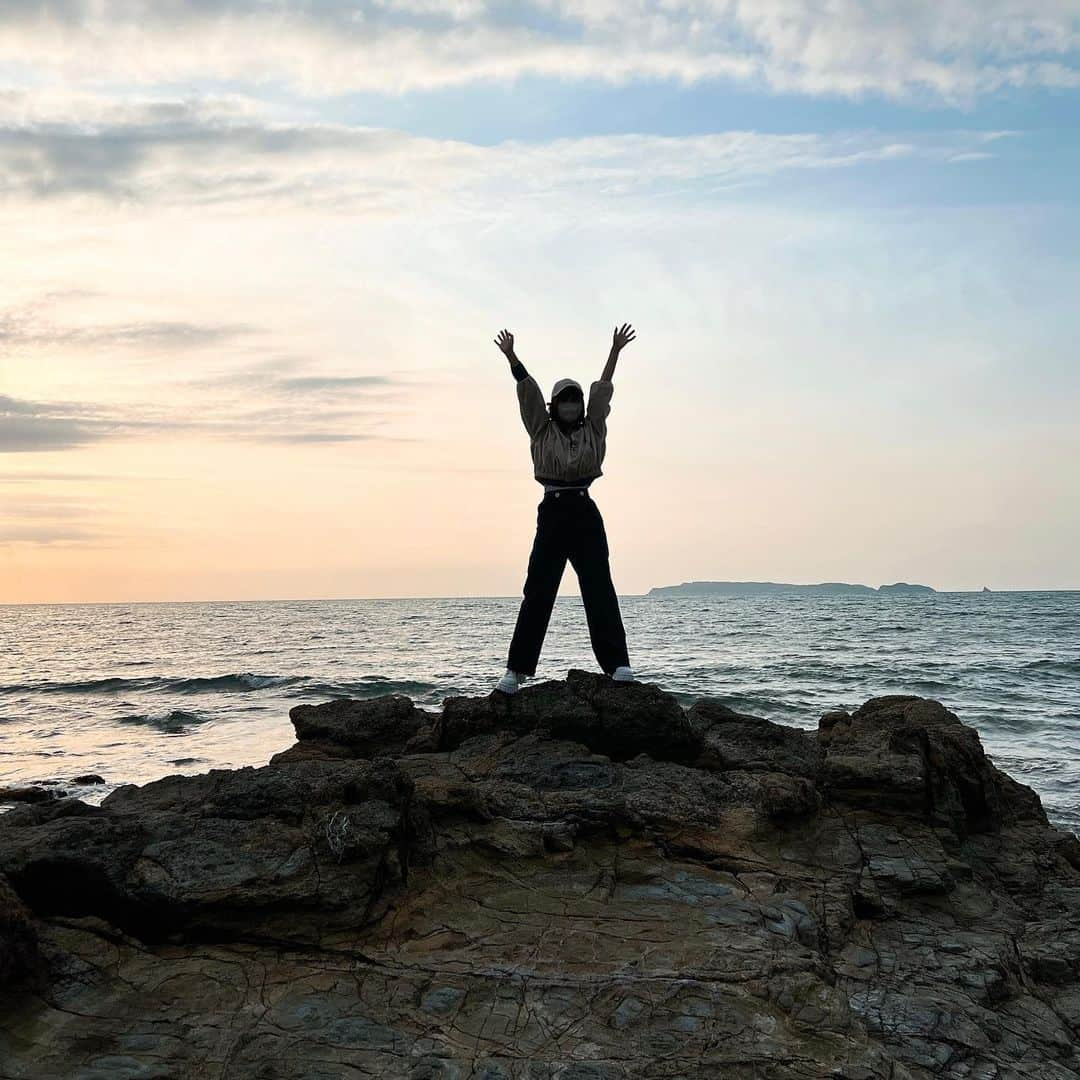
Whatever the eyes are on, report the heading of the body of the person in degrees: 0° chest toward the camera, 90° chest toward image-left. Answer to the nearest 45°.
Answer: approximately 0°

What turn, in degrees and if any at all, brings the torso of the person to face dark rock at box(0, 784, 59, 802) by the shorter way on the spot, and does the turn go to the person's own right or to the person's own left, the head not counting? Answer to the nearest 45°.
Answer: approximately 135° to the person's own right

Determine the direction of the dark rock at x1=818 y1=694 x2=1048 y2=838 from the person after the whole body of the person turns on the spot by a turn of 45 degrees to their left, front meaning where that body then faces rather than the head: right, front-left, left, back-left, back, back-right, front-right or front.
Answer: front-left
